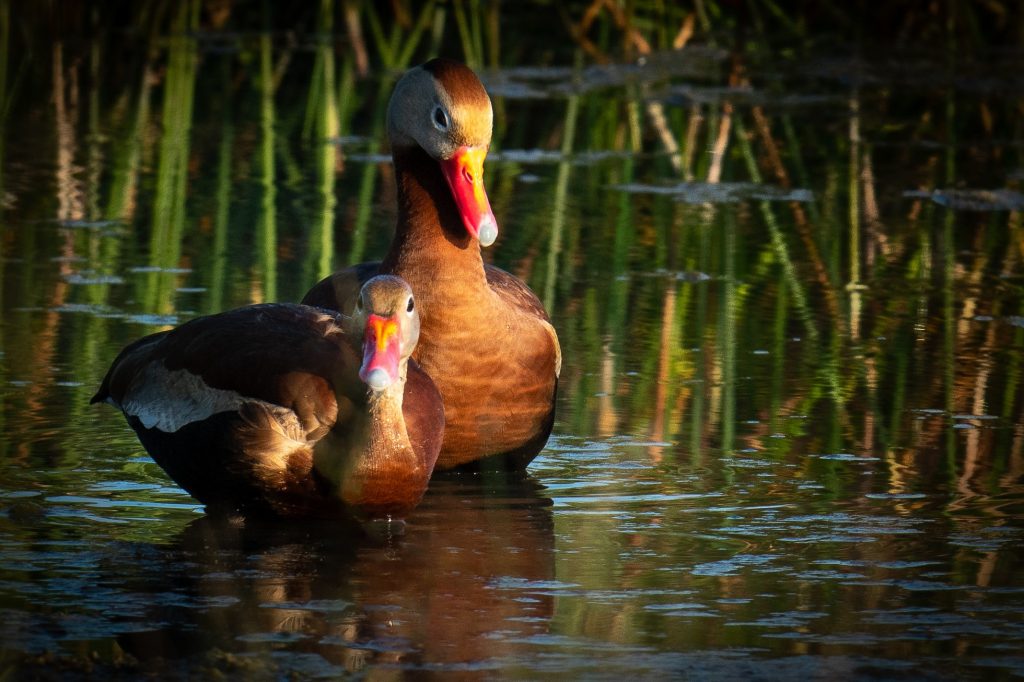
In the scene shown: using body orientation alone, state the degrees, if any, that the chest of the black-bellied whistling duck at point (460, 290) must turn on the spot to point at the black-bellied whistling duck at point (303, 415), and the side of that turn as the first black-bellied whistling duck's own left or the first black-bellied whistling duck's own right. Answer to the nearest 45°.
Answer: approximately 90° to the first black-bellied whistling duck's own right

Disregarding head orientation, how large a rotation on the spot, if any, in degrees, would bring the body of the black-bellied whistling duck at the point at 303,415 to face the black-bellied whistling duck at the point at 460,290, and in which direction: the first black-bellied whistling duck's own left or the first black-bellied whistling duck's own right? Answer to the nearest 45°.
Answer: approximately 90° to the first black-bellied whistling duck's own left

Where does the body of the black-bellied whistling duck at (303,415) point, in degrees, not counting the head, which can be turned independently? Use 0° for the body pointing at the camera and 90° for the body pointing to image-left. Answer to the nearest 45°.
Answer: approximately 315°

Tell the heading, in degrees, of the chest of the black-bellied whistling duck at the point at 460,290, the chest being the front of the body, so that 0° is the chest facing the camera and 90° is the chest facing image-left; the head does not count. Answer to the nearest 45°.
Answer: approximately 315°
